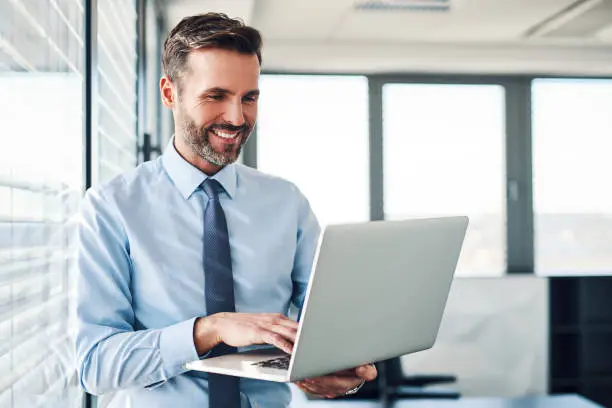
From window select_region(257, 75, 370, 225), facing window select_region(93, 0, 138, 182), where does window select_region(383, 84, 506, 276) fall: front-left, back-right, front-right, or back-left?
back-left

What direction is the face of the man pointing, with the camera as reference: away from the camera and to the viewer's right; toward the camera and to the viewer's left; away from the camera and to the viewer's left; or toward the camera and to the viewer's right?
toward the camera and to the viewer's right

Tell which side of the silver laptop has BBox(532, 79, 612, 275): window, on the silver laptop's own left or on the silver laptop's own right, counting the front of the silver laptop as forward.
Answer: on the silver laptop's own right

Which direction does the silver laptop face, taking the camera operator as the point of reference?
facing away from the viewer and to the left of the viewer
